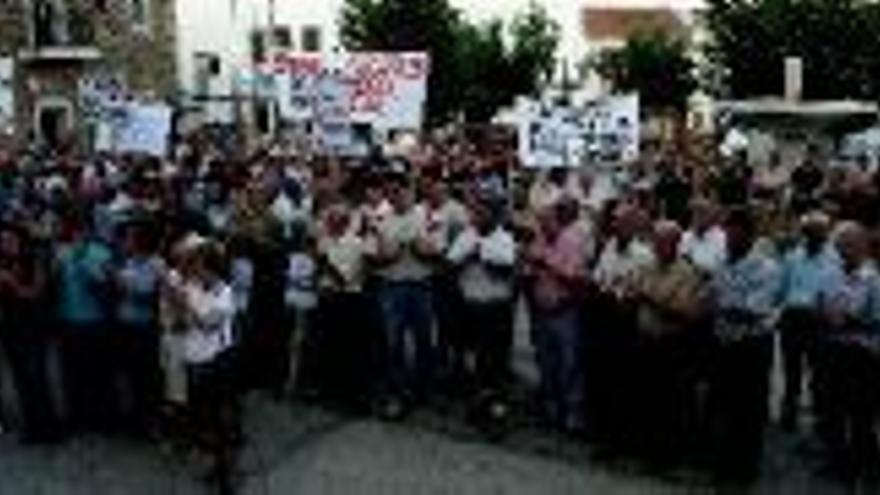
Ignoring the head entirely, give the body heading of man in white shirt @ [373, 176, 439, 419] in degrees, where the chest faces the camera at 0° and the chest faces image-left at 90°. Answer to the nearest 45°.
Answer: approximately 0°

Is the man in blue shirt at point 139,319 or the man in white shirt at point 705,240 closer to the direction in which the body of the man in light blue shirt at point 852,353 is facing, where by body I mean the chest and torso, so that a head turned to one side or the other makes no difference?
the man in blue shirt

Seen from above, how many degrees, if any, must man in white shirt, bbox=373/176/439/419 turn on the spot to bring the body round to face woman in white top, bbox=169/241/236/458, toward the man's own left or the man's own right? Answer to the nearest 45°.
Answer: approximately 45° to the man's own right

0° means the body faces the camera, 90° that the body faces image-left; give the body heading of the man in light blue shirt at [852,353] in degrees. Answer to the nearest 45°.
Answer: approximately 45°
